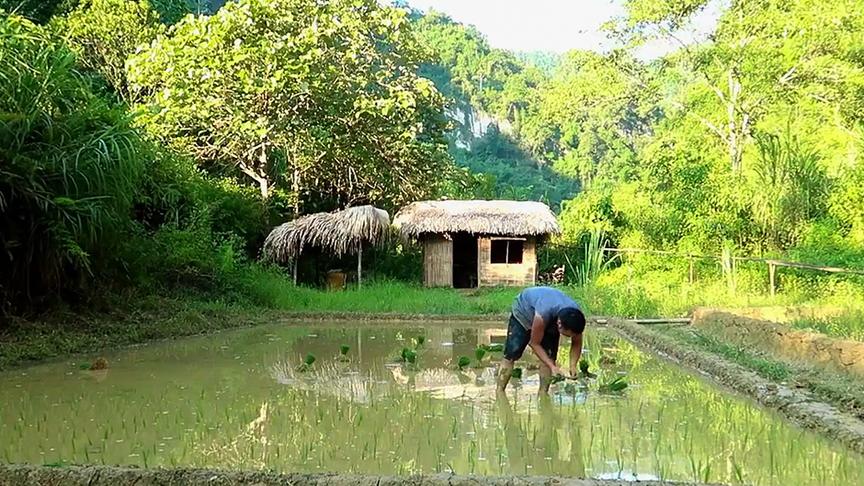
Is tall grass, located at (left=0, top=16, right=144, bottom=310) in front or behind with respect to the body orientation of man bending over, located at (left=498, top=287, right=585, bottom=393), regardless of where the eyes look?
behind

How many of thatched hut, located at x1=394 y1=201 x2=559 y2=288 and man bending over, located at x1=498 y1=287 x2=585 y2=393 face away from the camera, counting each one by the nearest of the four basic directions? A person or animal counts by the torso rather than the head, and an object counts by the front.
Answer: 0

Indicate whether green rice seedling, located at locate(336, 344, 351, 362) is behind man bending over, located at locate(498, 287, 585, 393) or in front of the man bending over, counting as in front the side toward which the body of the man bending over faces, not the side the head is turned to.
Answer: behind

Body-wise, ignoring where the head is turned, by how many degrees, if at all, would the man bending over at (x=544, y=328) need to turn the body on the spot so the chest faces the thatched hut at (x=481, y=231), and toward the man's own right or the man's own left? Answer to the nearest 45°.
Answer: approximately 135° to the man's own left

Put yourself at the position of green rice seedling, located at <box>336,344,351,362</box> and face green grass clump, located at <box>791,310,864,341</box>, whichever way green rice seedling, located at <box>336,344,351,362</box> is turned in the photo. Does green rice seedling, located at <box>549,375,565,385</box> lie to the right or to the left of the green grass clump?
right

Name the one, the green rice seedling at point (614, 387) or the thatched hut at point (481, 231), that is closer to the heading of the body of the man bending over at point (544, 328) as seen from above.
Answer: the green rice seedling

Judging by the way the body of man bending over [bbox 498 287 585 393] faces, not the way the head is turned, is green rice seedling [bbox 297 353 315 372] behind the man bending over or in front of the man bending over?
behind

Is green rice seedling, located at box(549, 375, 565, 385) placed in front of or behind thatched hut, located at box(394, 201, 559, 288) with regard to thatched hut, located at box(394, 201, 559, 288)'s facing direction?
in front
